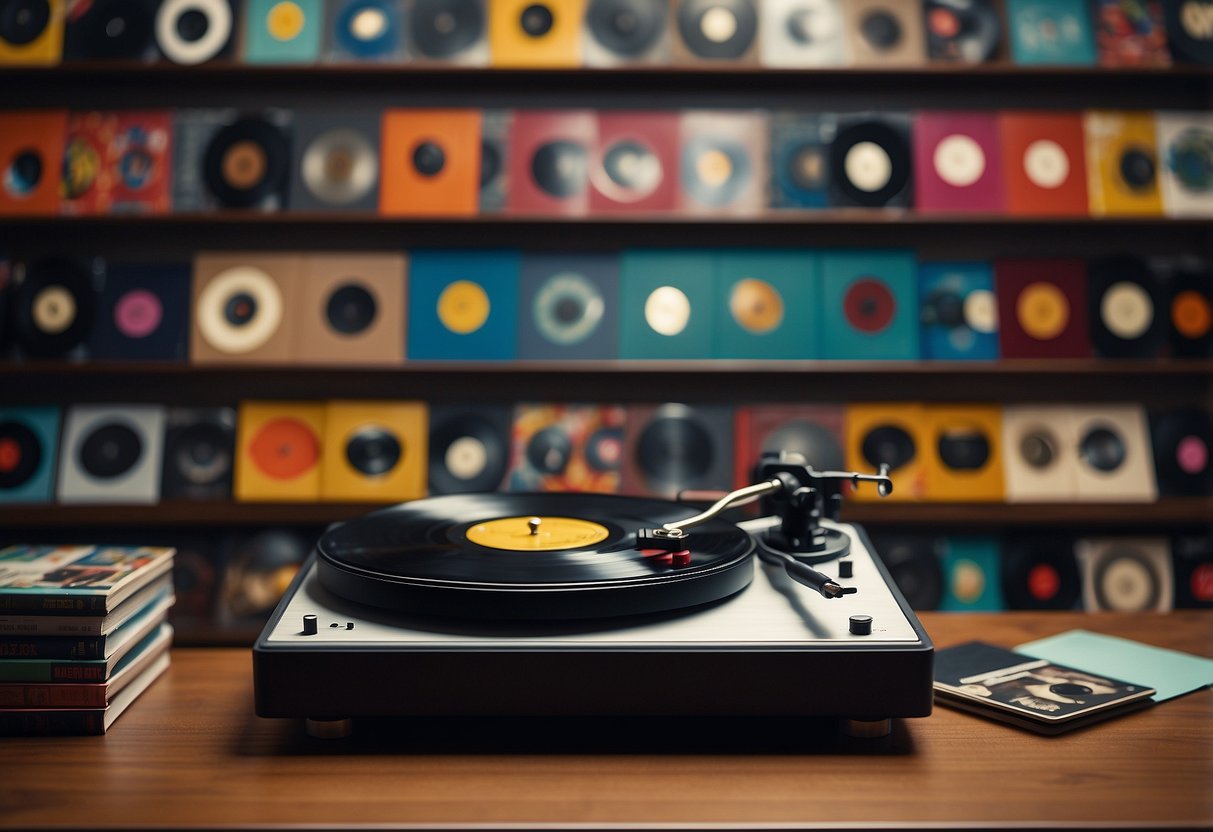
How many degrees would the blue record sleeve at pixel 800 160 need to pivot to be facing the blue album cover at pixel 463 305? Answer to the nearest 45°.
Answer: approximately 90° to its right

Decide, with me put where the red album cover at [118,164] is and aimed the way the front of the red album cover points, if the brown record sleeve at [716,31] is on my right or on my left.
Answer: on my left

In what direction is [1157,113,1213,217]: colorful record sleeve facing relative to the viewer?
toward the camera

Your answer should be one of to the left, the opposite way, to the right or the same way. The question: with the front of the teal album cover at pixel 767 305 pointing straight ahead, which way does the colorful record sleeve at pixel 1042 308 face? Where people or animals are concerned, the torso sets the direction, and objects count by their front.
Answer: the same way

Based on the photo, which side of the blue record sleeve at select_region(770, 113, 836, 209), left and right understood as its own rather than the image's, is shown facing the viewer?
front

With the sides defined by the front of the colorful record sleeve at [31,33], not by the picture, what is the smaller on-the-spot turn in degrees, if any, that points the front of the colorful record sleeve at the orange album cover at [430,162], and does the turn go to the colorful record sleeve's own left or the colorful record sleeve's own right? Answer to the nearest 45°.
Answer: approximately 45° to the colorful record sleeve's own left

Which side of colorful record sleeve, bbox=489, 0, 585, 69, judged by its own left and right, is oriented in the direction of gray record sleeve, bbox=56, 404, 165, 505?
right

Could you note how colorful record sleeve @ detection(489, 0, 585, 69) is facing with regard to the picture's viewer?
facing the viewer

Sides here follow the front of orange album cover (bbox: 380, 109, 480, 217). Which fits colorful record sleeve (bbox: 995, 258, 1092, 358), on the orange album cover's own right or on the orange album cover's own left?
on the orange album cover's own left

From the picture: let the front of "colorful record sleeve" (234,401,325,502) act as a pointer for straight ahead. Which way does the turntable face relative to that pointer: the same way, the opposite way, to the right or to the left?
the same way

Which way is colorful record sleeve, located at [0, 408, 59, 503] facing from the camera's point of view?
toward the camera

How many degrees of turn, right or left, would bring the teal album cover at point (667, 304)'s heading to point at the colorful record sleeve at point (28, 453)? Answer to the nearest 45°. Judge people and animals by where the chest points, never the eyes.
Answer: approximately 90° to its right
